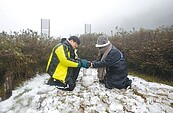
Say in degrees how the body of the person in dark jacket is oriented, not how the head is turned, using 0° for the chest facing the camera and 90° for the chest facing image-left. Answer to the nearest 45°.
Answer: approximately 90°

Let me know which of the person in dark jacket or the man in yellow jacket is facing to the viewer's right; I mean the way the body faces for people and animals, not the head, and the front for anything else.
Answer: the man in yellow jacket

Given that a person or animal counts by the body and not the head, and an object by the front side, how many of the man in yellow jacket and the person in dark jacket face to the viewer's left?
1

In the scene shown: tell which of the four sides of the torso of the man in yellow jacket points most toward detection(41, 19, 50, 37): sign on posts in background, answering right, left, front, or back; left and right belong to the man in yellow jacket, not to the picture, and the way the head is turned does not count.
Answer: left

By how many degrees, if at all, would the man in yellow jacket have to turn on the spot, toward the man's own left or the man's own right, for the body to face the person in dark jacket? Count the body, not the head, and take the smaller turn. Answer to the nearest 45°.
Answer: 0° — they already face them

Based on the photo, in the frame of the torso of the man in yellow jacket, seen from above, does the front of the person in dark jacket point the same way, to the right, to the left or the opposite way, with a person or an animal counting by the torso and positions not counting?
the opposite way

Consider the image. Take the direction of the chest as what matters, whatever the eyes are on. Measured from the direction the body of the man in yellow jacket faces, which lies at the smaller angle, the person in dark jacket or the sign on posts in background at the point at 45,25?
the person in dark jacket

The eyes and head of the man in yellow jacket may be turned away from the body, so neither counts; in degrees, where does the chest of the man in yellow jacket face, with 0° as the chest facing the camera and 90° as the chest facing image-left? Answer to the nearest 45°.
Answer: approximately 270°

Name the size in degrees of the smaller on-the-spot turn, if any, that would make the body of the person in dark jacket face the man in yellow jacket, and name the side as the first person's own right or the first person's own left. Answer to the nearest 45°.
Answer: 0° — they already face them
